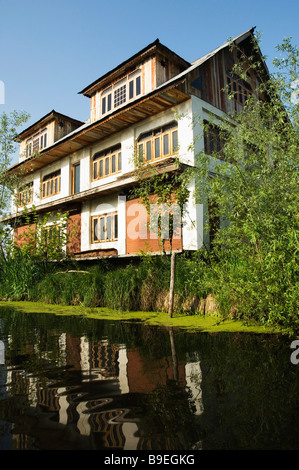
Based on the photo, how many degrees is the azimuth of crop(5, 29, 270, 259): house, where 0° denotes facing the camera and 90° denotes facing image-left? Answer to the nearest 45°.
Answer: approximately 45°
